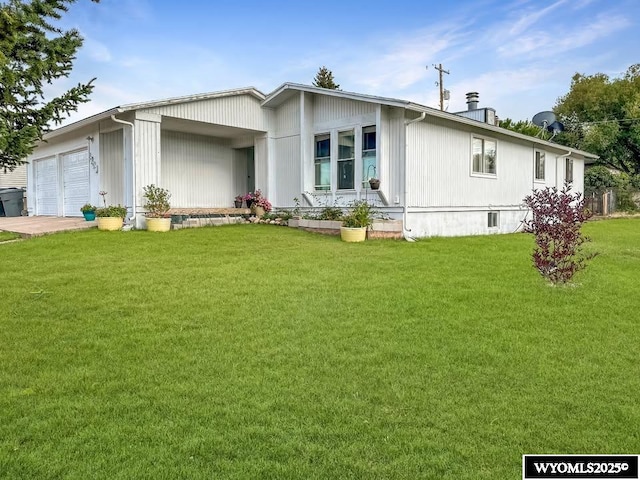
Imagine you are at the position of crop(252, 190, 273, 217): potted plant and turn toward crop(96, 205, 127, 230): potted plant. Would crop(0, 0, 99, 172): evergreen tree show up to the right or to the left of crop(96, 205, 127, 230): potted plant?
left

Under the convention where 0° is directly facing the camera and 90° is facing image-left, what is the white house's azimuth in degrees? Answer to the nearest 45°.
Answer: approximately 45°

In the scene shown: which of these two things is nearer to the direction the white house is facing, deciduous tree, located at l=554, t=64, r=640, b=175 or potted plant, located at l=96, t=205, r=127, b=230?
the potted plant

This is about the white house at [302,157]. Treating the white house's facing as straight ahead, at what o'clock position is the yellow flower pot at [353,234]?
The yellow flower pot is roughly at 10 o'clock from the white house.

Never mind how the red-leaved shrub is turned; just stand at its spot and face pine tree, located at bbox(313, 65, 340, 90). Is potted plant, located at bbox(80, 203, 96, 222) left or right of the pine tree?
left

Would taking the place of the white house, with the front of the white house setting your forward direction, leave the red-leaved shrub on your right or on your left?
on your left

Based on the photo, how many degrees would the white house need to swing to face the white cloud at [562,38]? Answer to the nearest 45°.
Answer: approximately 135° to its left

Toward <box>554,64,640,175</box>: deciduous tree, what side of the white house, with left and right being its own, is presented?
back

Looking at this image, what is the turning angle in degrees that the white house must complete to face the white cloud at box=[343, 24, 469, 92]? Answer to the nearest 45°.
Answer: approximately 180°
